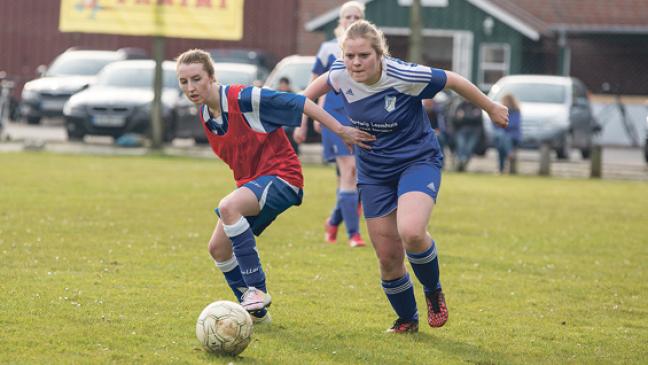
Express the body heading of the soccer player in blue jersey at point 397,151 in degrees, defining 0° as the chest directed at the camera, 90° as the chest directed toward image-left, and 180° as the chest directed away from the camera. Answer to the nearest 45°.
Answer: approximately 45°

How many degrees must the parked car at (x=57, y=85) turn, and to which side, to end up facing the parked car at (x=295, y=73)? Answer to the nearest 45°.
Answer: approximately 90° to its left

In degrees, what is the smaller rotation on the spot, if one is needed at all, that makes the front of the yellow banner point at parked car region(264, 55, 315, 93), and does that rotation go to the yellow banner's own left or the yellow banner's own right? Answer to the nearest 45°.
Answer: approximately 90° to the yellow banner's own left

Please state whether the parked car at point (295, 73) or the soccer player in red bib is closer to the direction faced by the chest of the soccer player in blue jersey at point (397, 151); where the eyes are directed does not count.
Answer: the soccer player in red bib

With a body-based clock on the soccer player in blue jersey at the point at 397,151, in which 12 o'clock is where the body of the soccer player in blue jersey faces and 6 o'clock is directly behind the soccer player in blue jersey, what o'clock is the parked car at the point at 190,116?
The parked car is roughly at 4 o'clock from the soccer player in blue jersey.

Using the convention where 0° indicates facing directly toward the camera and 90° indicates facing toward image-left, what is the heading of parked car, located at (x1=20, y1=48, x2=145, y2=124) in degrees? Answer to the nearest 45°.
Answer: approximately 45°

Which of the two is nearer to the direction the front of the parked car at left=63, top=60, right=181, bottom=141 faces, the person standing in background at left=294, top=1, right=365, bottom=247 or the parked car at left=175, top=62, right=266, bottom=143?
the person standing in background

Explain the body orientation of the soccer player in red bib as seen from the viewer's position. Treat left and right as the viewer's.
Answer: facing the viewer and to the left of the viewer

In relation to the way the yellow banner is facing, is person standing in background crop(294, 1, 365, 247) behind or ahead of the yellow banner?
ahead

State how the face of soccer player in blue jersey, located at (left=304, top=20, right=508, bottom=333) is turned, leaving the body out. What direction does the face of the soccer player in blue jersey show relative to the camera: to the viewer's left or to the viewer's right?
to the viewer's left

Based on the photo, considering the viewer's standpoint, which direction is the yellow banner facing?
facing the viewer
